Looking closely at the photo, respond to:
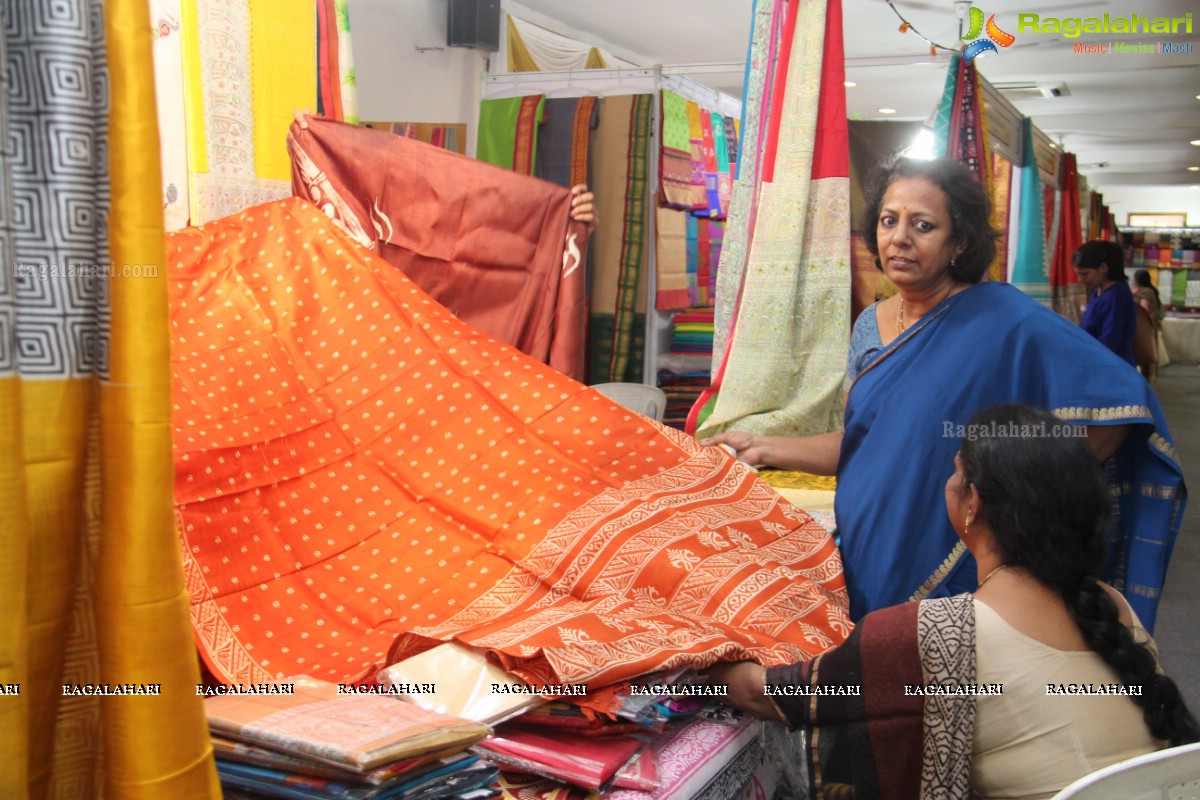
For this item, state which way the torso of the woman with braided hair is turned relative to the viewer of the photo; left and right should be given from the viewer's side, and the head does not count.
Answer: facing away from the viewer and to the left of the viewer

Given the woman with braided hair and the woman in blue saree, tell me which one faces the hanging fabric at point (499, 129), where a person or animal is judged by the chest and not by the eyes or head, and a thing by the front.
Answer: the woman with braided hair

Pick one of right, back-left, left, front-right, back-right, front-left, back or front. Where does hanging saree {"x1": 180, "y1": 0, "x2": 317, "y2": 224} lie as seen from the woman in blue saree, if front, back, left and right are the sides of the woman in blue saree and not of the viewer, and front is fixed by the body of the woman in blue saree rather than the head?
front-right

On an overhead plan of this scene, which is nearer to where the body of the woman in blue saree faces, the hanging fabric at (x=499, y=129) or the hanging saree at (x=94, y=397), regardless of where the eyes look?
the hanging saree

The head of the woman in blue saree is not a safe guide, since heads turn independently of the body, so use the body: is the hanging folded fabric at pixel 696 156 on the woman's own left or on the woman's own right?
on the woman's own right

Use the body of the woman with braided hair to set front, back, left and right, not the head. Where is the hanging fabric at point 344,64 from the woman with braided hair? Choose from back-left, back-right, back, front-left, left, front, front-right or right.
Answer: front

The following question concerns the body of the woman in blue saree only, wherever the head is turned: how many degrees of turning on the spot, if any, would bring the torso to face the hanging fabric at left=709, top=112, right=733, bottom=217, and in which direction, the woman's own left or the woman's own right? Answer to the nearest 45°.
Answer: approximately 135° to the woman's own right

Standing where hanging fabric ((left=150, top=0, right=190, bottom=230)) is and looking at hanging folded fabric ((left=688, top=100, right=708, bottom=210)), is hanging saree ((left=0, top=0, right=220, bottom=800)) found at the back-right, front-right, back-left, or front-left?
back-right

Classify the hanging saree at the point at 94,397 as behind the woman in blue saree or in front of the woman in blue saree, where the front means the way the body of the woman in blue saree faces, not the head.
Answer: in front

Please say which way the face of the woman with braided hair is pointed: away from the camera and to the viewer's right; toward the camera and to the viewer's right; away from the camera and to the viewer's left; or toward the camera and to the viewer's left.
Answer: away from the camera and to the viewer's left

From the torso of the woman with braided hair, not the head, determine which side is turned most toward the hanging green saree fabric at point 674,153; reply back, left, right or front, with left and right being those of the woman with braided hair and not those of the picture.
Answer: front

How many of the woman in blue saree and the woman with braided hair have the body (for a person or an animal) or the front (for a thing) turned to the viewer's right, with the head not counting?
0

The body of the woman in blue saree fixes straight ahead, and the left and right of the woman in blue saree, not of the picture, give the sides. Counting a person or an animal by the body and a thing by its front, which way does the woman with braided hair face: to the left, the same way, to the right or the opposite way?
to the right

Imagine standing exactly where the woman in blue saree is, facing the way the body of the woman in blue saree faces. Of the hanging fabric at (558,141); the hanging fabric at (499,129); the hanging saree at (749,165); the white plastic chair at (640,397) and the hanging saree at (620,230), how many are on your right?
5
